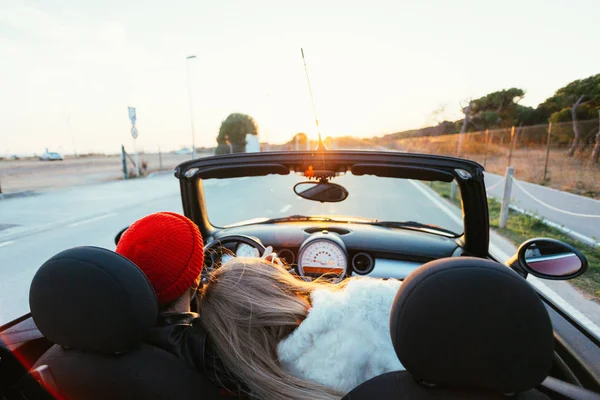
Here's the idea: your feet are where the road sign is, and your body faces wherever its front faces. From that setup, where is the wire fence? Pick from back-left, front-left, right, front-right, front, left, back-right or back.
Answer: front-left

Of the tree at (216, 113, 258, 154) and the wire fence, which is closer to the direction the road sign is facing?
the wire fence

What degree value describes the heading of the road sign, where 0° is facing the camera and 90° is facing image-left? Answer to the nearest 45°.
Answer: approximately 0°
